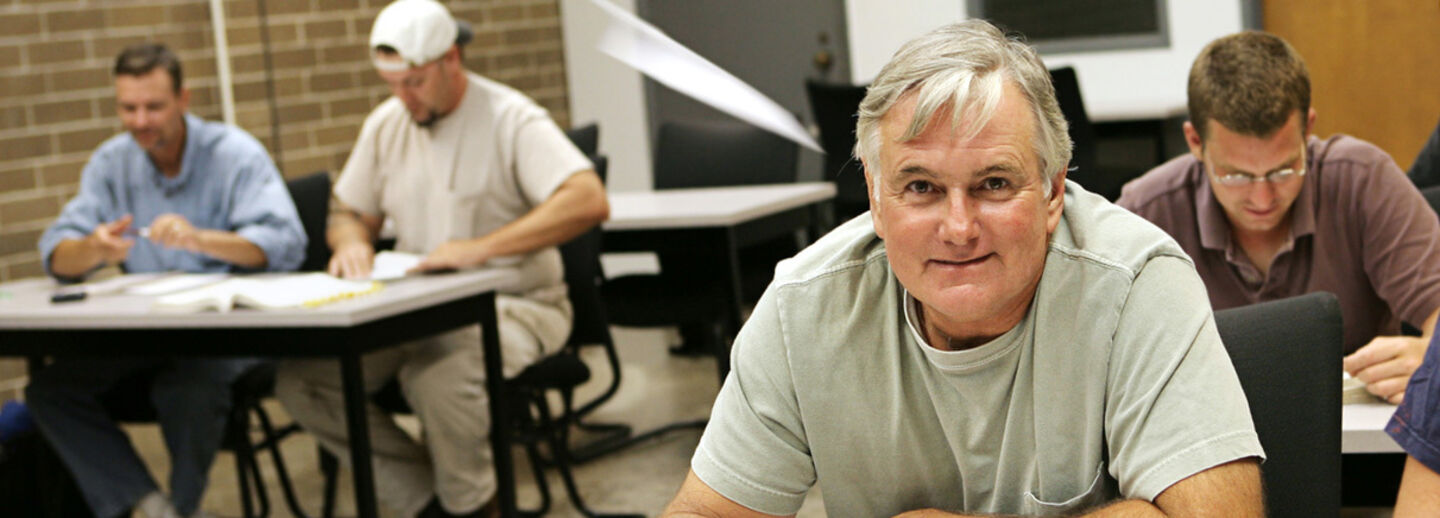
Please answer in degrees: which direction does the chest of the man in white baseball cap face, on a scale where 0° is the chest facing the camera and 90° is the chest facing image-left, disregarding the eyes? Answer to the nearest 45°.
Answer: approximately 45°

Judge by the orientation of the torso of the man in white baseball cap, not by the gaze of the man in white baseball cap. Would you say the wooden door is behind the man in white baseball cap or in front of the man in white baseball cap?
behind

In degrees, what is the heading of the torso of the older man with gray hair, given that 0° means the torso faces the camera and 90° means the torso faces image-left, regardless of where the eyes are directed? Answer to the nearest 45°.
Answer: approximately 0°

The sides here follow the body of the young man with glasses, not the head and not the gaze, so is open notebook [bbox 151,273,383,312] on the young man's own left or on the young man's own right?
on the young man's own right

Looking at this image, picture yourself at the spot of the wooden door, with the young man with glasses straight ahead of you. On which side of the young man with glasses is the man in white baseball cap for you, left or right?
right

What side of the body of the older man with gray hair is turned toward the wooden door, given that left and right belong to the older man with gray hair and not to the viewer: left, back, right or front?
back

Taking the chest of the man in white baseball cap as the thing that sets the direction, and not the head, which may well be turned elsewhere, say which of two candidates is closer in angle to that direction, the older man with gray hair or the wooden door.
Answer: the older man with gray hair

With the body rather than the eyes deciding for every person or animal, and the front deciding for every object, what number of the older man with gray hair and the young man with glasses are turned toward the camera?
2
